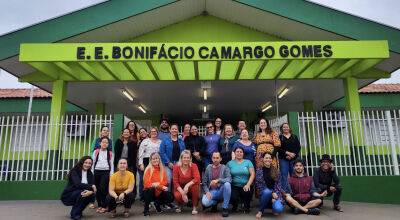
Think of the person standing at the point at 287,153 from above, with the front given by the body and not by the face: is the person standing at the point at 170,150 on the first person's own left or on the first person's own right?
on the first person's own right

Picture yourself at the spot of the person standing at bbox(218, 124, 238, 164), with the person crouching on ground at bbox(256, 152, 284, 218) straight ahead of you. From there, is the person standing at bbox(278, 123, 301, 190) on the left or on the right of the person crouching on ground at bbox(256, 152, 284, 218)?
left

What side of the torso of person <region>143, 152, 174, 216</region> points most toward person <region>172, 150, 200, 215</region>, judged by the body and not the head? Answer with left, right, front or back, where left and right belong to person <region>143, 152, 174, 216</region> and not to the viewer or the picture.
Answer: left

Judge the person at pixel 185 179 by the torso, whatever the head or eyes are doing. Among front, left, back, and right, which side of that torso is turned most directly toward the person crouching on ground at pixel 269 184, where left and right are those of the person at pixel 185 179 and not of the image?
left

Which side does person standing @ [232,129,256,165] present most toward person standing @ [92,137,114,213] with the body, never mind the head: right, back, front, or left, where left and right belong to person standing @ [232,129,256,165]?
right

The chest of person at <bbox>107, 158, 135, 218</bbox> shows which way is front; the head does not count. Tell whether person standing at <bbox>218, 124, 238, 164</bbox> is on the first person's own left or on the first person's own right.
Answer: on the first person's own left

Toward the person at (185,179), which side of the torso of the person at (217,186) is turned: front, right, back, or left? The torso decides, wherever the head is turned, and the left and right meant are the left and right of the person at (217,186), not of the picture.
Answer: right

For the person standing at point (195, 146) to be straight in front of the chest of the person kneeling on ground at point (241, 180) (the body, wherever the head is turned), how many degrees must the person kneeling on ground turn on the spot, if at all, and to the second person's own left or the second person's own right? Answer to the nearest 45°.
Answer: approximately 135° to the second person's own right

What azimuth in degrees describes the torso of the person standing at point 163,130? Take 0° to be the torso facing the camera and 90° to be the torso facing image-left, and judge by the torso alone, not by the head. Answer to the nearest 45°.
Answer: approximately 0°
